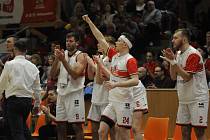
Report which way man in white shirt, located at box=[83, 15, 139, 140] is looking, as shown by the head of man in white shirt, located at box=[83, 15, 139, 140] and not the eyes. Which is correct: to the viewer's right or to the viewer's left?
to the viewer's left

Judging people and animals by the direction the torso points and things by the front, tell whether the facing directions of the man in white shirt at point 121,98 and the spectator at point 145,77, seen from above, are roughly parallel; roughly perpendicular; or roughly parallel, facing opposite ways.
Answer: roughly parallel

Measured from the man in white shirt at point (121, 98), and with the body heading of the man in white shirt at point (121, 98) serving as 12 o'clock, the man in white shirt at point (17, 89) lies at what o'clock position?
the man in white shirt at point (17, 89) is roughly at 2 o'clock from the man in white shirt at point (121, 98).

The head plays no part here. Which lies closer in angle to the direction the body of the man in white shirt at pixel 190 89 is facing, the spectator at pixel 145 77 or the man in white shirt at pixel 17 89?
the man in white shirt

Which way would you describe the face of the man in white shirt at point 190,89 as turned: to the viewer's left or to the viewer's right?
to the viewer's left

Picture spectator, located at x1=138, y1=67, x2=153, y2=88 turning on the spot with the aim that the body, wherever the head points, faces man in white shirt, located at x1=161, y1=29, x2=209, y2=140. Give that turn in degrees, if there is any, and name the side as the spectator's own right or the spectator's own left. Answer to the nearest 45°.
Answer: approximately 45° to the spectator's own left

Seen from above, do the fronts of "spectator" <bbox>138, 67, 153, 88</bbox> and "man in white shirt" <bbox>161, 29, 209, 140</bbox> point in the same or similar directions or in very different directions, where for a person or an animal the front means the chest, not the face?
same or similar directions

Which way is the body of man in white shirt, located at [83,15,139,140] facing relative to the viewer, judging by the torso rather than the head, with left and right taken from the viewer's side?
facing the viewer and to the left of the viewer

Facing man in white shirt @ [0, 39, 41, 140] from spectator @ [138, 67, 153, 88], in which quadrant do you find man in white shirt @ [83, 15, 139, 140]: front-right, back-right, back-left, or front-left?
front-left

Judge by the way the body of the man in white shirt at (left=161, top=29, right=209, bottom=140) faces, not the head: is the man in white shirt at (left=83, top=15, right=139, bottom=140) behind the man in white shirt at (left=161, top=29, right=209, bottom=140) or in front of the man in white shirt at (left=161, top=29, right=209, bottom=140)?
in front
